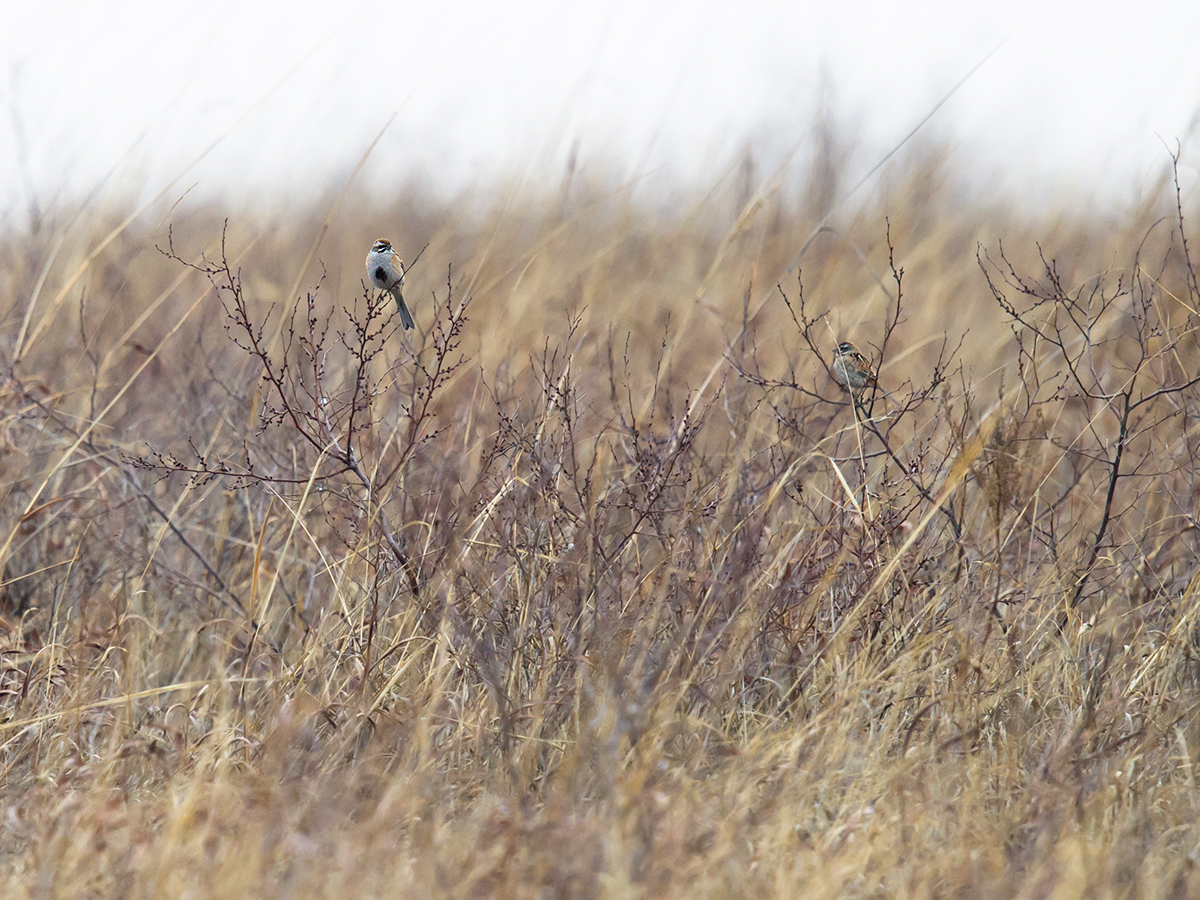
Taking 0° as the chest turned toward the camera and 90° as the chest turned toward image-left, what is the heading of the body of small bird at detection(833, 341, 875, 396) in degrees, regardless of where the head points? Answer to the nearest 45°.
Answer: approximately 45°
